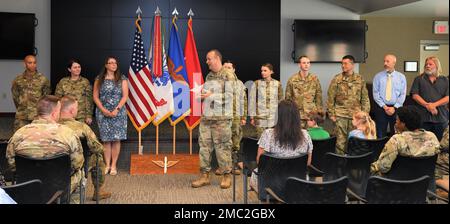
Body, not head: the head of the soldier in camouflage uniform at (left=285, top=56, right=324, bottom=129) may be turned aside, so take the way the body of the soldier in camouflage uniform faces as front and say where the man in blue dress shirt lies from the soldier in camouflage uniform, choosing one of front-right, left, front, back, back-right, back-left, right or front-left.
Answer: left

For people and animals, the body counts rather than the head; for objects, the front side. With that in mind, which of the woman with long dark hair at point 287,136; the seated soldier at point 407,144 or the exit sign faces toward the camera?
the exit sign

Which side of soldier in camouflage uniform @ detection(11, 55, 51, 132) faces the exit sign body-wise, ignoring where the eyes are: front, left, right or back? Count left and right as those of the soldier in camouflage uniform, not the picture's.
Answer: left

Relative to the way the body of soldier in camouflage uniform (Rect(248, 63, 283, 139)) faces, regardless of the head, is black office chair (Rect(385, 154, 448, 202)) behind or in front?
in front

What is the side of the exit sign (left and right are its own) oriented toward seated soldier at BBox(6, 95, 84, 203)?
front

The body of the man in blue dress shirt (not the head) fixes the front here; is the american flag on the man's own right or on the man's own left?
on the man's own right

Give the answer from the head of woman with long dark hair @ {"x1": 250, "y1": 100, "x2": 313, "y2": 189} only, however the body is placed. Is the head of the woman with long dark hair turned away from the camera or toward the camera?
away from the camera

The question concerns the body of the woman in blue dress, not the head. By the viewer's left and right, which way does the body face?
facing the viewer

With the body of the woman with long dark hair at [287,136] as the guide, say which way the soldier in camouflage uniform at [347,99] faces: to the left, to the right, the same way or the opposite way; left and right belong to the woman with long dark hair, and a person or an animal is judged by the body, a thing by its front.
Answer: the opposite way

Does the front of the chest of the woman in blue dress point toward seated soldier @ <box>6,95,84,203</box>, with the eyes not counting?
yes

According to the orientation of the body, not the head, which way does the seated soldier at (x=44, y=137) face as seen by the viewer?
away from the camera

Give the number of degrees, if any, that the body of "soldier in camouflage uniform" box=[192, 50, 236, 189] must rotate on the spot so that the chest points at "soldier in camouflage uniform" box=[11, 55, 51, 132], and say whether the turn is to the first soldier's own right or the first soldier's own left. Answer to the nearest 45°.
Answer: approximately 90° to the first soldier's own right

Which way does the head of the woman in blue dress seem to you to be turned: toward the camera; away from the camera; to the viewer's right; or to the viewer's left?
toward the camera

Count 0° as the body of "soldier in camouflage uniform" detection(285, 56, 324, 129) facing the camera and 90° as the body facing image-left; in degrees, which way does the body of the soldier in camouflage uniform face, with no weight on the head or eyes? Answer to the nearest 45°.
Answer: approximately 0°

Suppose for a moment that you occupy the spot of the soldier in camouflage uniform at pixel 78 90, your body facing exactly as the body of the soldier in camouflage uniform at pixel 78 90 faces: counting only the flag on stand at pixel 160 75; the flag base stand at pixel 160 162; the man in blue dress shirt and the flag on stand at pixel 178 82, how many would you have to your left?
4
